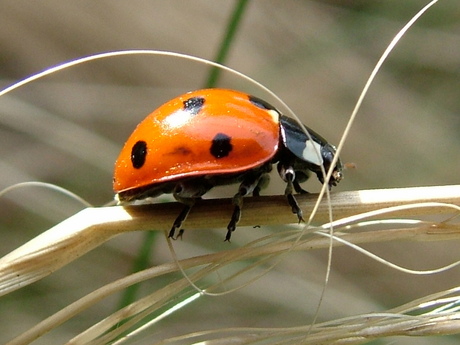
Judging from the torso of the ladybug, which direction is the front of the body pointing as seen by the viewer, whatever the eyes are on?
to the viewer's right
